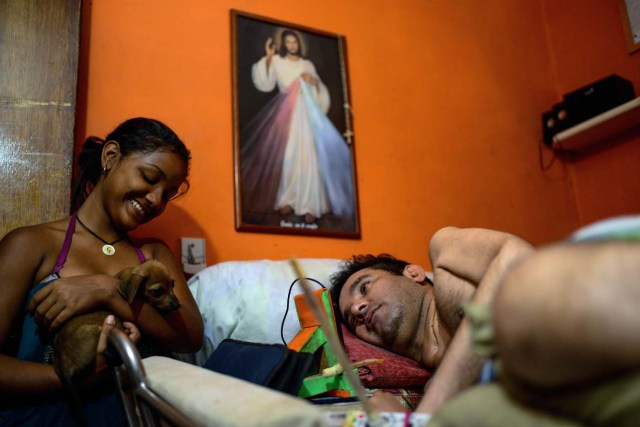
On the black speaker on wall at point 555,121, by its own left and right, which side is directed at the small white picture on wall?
front

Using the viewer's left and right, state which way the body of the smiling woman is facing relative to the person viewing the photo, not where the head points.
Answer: facing the viewer and to the right of the viewer

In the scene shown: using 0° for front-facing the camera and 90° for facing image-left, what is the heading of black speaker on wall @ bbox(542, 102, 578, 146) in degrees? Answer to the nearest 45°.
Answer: approximately 45°

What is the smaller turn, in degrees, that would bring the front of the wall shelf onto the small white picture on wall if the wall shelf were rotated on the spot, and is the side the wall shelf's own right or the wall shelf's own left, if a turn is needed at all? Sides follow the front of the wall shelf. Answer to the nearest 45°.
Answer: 0° — it already faces it

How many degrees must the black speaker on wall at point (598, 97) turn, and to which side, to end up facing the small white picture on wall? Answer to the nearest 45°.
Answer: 0° — it already faces it

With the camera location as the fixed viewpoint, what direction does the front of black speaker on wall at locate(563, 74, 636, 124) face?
facing the viewer and to the left of the viewer

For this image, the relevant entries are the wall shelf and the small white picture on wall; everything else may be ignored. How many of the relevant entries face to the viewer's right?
0

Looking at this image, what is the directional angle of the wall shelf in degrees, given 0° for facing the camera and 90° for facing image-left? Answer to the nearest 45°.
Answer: approximately 45°

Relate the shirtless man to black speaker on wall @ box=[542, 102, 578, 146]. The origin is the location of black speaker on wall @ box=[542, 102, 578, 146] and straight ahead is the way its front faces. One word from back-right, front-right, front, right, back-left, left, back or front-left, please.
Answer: front-left

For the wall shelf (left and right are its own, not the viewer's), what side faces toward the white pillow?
front

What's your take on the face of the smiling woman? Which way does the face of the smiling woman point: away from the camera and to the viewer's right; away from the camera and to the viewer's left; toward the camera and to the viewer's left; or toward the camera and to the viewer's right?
toward the camera and to the viewer's right

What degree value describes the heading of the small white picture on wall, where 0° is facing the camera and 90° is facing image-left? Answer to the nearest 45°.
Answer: approximately 0°

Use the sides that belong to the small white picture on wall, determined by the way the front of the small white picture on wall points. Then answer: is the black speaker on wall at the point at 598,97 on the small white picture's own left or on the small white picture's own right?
on the small white picture's own left
